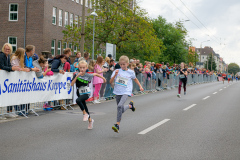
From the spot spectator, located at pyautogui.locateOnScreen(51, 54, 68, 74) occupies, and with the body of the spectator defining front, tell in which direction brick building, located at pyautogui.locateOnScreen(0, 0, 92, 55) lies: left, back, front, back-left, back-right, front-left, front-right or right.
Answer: back-left

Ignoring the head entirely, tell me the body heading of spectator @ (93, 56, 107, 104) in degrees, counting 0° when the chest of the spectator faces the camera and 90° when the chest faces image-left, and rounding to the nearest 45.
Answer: approximately 270°

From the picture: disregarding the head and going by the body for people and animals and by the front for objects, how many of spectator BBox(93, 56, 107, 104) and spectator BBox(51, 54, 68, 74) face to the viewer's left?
0

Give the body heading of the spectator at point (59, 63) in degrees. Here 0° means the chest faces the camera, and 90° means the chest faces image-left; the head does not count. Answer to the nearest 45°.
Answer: approximately 315°

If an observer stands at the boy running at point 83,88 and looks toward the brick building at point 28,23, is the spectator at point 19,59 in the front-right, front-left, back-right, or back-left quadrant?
front-left

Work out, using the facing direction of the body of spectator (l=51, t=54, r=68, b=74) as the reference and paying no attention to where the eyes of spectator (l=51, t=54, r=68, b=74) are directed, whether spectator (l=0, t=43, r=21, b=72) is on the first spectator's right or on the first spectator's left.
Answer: on the first spectator's right

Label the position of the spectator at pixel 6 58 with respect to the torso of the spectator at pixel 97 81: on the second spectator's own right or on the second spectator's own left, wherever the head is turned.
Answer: on the second spectator's own right

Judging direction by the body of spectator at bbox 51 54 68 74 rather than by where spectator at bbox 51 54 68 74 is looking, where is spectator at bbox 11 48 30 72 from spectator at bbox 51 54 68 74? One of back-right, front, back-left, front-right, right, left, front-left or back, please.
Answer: right
